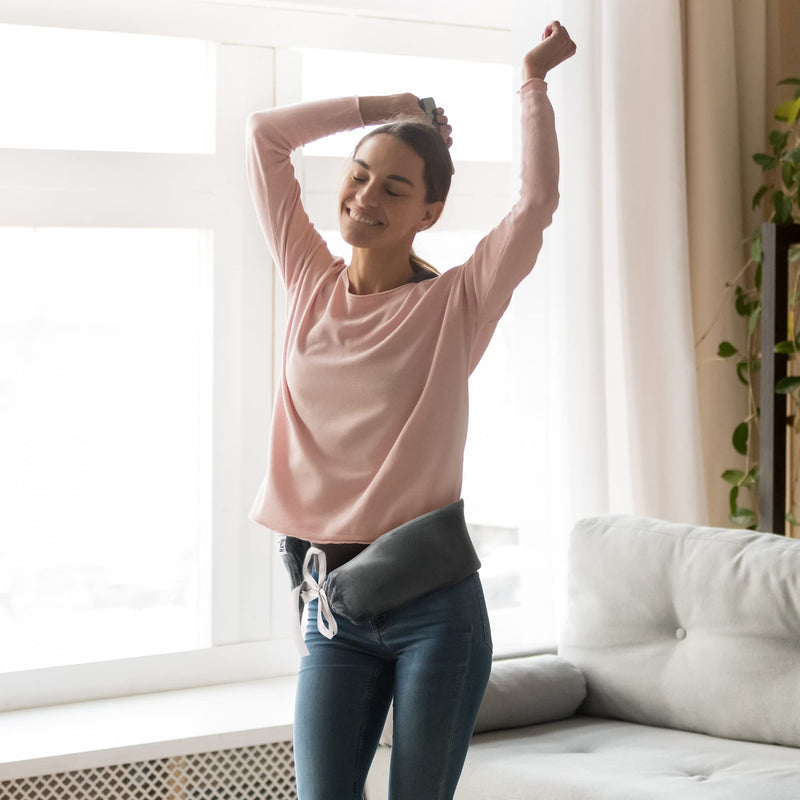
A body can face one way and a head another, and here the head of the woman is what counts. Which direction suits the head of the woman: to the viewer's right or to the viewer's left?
to the viewer's left

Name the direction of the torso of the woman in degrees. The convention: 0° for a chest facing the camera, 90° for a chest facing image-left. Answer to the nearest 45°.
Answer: approximately 45°

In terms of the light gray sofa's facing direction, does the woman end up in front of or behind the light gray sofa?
in front

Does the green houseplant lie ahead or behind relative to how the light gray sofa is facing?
behind

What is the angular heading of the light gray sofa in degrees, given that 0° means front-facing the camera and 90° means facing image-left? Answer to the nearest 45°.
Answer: approximately 45°

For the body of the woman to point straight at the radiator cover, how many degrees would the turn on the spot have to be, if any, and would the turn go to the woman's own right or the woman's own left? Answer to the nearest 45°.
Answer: approximately 90° to the woman's own right

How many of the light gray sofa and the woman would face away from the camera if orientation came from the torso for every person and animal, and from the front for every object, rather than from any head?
0

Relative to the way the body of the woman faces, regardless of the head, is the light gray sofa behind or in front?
behind

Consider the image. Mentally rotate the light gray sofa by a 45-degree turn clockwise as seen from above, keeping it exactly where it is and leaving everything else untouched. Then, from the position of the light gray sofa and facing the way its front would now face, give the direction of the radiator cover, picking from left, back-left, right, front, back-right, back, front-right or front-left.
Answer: front
